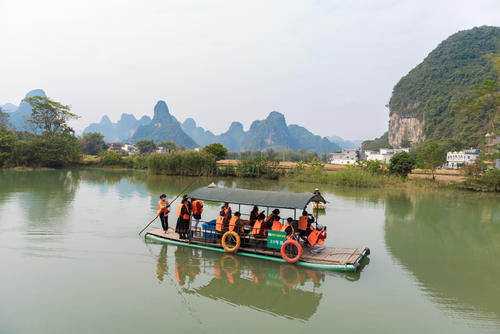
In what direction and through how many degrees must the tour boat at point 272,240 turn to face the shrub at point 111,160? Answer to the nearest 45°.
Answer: approximately 180°

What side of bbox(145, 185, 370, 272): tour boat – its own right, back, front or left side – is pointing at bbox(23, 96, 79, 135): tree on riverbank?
back

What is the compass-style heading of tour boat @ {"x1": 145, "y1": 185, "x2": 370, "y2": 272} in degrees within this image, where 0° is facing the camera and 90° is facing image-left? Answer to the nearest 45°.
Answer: approximately 315°

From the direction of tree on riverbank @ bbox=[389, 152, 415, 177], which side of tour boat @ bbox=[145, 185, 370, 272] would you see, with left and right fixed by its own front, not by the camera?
left

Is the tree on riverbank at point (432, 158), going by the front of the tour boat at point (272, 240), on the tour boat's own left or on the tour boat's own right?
on the tour boat's own left

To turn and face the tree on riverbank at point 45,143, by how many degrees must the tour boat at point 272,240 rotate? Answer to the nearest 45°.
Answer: approximately 180°
